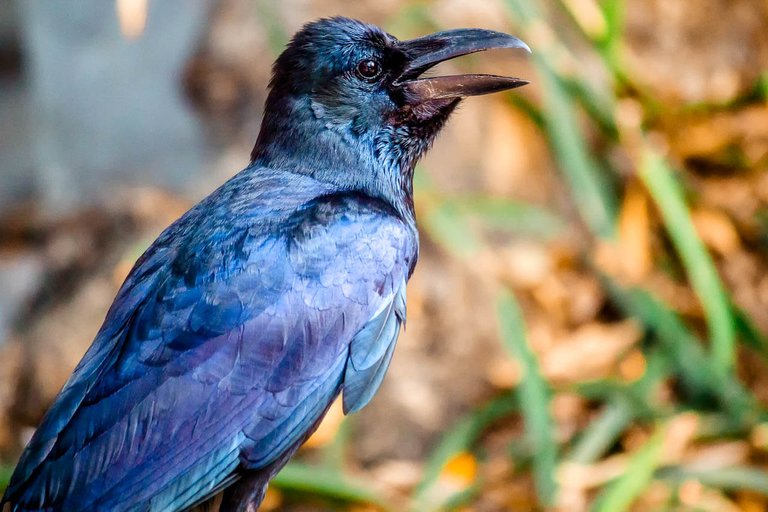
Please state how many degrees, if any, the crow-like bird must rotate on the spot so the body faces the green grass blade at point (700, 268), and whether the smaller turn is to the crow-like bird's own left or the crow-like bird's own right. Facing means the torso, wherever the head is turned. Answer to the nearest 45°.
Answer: approximately 45° to the crow-like bird's own left

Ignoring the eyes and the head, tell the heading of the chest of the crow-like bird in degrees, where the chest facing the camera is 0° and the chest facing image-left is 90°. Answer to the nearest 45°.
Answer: approximately 270°

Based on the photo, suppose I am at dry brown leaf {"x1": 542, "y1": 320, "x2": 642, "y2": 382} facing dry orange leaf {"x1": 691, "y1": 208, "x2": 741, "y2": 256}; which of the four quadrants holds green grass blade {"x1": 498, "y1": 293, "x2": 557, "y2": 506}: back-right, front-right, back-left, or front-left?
back-right
